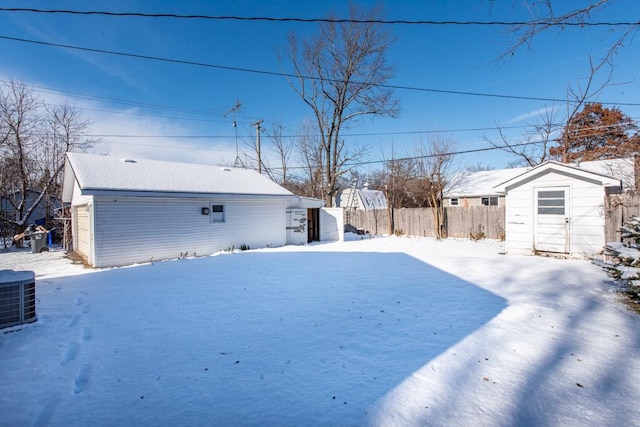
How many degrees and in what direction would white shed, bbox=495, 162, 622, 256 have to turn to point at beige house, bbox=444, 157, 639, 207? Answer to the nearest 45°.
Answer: approximately 180°

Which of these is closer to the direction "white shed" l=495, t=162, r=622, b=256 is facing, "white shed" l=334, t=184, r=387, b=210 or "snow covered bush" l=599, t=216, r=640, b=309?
the snow covered bush

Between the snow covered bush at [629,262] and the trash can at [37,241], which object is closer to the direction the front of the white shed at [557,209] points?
the snow covered bush

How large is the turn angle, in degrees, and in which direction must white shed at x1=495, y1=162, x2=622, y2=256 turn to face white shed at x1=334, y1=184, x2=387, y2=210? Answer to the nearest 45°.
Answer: approximately 135° to its right

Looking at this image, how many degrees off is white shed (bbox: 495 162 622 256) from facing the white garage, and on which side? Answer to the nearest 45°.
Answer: approximately 45° to its right

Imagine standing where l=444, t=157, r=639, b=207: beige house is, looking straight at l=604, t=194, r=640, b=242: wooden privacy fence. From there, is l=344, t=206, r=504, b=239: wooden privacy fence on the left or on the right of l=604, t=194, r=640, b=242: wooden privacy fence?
right

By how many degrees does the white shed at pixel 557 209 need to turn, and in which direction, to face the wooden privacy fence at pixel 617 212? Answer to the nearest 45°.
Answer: approximately 90° to its left

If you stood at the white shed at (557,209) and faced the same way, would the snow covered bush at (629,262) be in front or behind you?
in front

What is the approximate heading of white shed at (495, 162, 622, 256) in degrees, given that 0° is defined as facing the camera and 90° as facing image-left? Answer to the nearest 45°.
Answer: approximately 0°
